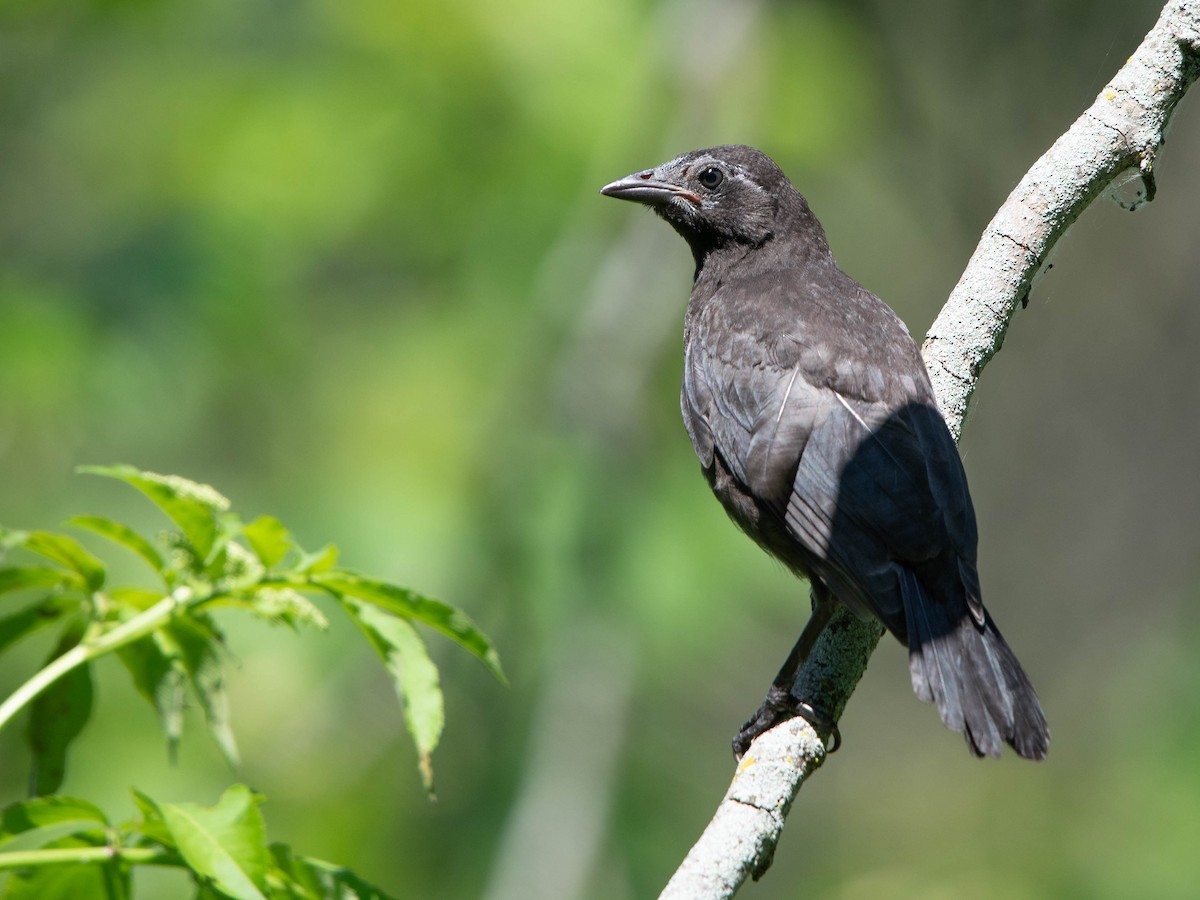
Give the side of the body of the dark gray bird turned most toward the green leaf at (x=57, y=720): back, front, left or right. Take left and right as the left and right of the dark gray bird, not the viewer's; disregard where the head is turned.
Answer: left

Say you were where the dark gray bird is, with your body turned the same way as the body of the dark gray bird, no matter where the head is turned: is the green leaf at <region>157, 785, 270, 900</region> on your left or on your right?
on your left

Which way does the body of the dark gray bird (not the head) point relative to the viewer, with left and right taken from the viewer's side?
facing away from the viewer and to the left of the viewer

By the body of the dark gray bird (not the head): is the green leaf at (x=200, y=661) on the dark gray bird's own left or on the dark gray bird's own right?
on the dark gray bird's own left
